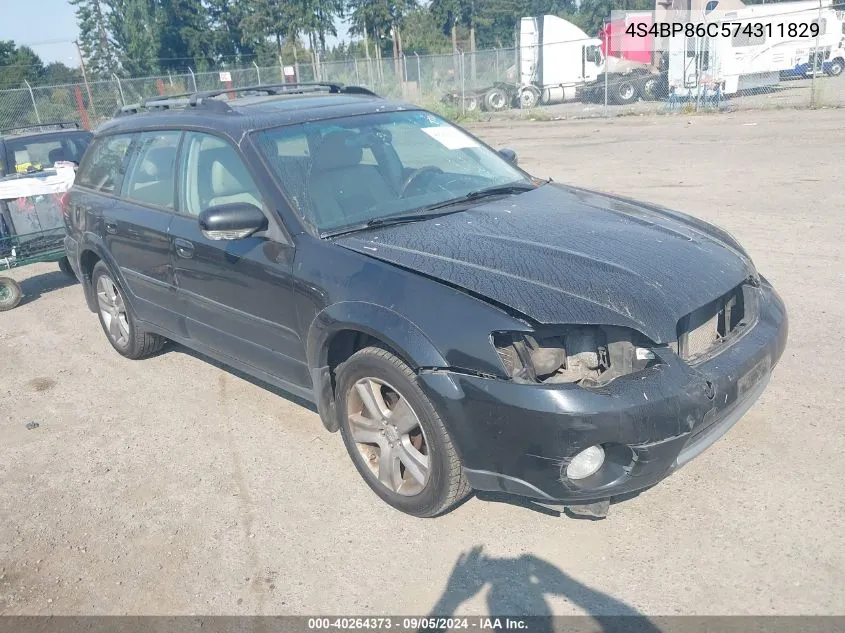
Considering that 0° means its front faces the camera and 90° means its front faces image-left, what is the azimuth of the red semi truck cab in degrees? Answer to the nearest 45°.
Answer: approximately 90°

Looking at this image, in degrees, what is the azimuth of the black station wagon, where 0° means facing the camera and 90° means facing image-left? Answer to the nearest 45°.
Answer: approximately 315°

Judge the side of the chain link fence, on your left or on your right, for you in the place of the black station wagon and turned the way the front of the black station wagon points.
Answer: on your left

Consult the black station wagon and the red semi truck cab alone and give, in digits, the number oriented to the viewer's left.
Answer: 1

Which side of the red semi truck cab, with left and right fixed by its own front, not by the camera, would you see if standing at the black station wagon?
left

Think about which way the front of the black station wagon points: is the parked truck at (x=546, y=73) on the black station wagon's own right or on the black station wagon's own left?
on the black station wagon's own left

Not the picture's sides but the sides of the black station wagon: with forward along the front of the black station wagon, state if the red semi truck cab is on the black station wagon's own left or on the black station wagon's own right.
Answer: on the black station wagon's own left
